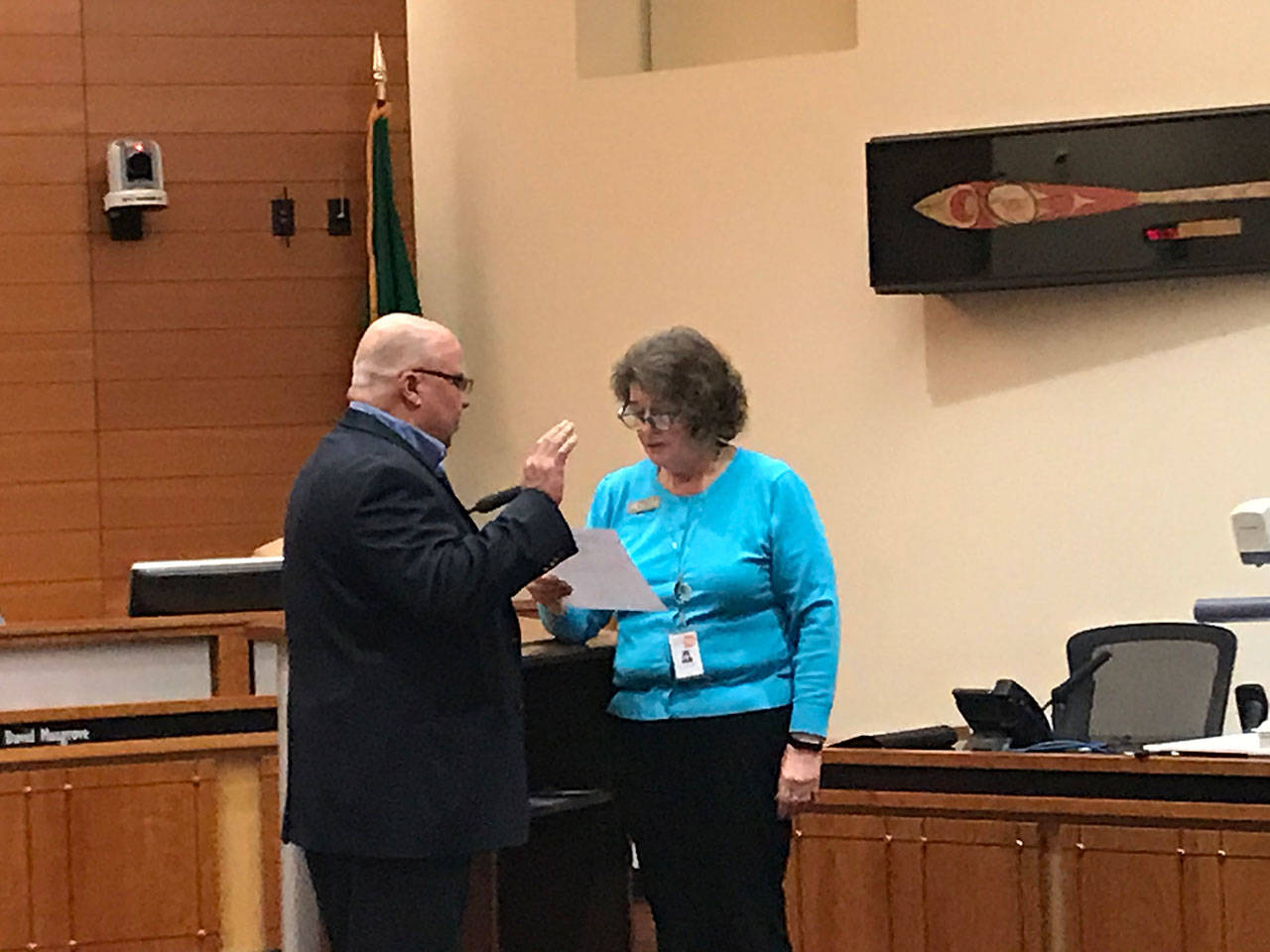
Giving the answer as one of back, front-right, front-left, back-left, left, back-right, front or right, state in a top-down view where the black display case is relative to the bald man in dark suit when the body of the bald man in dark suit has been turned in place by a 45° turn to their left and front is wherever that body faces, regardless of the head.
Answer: front

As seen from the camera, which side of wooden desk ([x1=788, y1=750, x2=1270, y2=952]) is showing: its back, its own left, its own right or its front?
front

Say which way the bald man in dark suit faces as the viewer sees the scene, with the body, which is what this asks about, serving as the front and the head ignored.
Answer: to the viewer's right

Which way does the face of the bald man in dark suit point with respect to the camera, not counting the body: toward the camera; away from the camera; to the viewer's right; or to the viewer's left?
to the viewer's right

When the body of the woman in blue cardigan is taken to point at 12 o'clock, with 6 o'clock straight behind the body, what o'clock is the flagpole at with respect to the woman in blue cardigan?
The flagpole is roughly at 4 o'clock from the woman in blue cardigan.

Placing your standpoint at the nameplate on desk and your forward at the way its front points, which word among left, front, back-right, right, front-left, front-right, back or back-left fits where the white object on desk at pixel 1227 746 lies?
front-left

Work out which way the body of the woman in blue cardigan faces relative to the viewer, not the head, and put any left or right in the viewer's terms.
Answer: facing the viewer and to the left of the viewer

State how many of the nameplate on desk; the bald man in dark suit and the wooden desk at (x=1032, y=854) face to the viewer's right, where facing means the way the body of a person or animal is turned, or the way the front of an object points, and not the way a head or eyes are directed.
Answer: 1

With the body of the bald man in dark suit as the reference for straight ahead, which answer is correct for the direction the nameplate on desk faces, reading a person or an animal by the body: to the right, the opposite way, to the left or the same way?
to the right

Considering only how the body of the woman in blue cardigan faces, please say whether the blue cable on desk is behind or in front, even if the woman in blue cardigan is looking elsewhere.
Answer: behind

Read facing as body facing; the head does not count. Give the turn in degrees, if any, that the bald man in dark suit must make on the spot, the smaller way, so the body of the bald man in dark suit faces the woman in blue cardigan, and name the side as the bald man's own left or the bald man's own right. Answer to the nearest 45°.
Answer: approximately 45° to the bald man's own left

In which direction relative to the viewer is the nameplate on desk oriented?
toward the camera

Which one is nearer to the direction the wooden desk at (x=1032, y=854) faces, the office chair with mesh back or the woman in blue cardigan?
the woman in blue cardigan

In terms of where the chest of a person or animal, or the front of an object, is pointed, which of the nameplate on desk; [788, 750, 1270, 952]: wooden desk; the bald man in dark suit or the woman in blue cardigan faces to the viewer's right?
the bald man in dark suit

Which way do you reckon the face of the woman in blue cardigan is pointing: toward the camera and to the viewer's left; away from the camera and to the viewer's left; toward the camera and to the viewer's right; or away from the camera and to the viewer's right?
toward the camera and to the viewer's left
